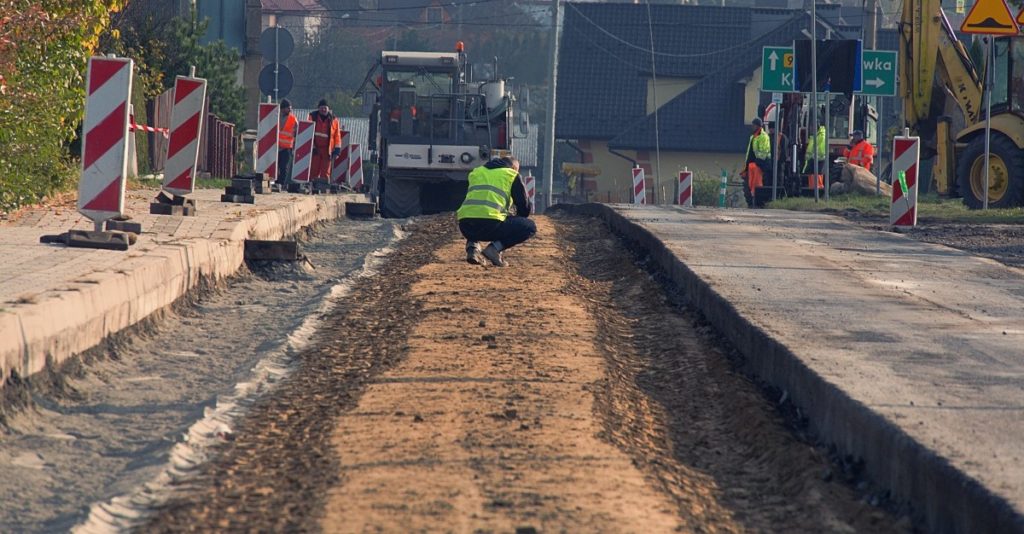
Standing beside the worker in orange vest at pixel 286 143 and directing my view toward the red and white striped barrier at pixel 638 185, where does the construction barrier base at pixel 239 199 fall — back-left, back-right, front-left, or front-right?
back-right

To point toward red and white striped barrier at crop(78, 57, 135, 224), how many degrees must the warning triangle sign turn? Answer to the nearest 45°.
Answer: approximately 45° to its right

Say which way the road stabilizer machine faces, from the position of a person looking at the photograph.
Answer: facing the viewer

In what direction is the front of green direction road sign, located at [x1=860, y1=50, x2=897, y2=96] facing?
toward the camera

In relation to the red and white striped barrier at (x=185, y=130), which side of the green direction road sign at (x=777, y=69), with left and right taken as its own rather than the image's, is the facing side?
front

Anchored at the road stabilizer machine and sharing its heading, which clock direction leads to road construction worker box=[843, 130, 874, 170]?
The road construction worker is roughly at 8 o'clock from the road stabilizer machine.

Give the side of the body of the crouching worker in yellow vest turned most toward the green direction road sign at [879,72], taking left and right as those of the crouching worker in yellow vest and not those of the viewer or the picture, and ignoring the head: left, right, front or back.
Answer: front

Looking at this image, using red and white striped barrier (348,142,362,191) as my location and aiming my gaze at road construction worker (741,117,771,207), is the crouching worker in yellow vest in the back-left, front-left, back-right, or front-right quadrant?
front-right

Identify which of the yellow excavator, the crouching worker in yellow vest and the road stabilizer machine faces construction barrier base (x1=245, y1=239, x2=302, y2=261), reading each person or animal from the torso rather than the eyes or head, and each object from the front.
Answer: the road stabilizer machine

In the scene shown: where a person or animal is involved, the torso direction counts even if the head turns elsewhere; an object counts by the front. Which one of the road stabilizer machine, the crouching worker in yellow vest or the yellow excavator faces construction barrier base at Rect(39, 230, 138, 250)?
the road stabilizer machine

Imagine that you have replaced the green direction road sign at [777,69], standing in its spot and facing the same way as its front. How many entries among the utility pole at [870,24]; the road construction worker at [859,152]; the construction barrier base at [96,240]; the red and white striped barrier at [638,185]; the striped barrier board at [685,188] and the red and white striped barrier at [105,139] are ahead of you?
2

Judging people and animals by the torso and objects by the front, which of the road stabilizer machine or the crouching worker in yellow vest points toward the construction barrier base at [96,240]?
the road stabilizer machine

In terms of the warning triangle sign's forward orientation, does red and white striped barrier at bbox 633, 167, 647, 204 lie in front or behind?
behind

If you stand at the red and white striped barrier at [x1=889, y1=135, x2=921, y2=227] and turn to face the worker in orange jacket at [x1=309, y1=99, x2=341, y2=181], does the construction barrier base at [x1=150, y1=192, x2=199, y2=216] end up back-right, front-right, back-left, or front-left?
front-left

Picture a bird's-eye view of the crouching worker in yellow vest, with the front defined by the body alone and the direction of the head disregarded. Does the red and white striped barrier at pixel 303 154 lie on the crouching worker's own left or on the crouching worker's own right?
on the crouching worker's own left

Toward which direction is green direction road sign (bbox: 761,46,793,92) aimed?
toward the camera
